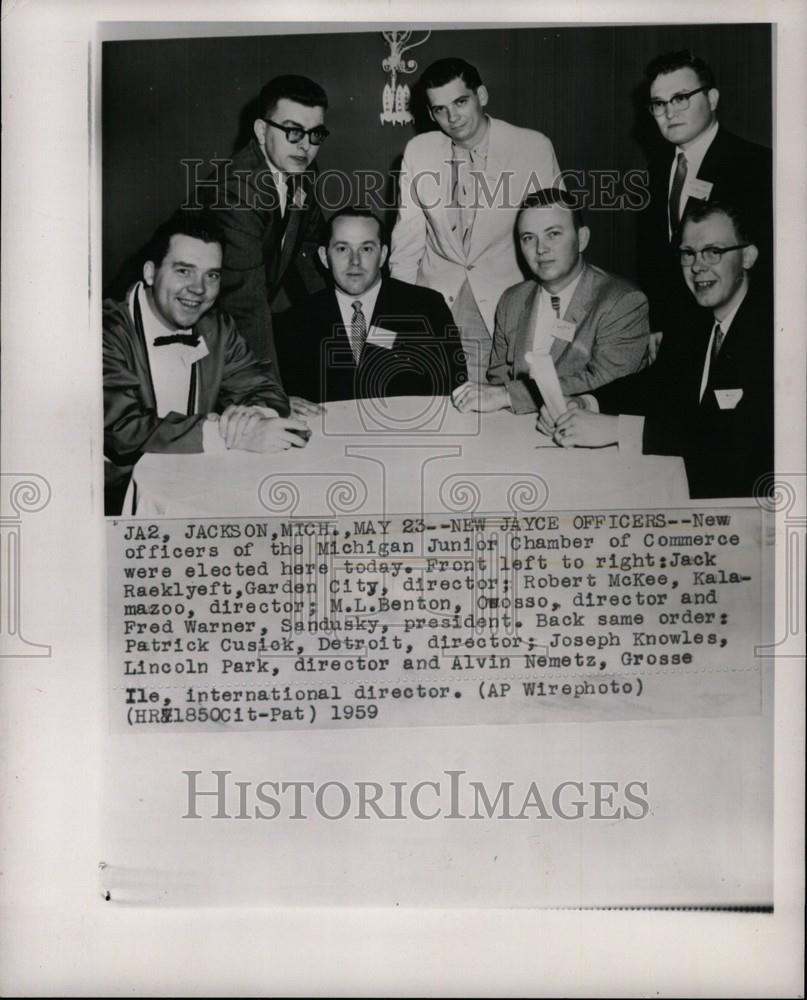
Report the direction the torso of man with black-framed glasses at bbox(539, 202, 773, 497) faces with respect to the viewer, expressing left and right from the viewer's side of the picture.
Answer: facing the viewer and to the left of the viewer

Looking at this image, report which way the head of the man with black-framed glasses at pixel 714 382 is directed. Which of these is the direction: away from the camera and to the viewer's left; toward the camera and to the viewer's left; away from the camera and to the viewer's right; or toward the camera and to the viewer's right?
toward the camera and to the viewer's left
